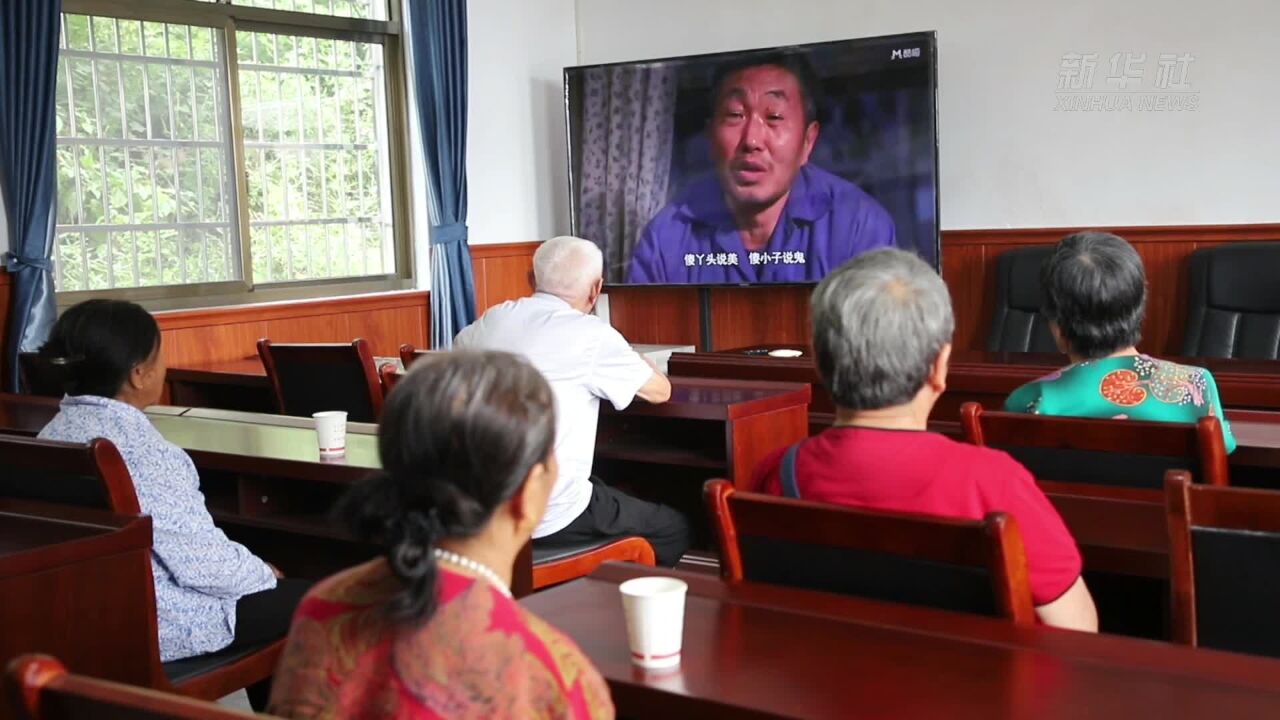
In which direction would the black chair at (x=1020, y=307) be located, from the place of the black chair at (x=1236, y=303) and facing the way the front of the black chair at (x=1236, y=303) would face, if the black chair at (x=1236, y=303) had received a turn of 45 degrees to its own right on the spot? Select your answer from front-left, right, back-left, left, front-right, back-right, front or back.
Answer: front-right

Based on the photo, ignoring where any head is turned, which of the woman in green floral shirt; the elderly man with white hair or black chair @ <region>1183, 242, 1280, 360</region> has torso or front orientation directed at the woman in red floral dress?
the black chair

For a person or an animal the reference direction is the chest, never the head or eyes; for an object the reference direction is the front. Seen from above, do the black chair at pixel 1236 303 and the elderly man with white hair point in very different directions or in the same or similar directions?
very different directions

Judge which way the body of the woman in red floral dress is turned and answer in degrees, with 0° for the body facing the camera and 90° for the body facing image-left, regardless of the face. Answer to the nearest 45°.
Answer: approximately 225°

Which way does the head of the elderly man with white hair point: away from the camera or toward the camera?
away from the camera

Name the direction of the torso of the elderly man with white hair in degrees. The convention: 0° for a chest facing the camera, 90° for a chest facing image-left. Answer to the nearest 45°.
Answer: approximately 225°

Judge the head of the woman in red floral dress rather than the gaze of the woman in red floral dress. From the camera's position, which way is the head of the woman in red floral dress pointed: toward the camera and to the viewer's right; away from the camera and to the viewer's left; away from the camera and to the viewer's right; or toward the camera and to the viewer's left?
away from the camera and to the viewer's right

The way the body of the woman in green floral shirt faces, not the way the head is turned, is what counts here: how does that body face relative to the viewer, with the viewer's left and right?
facing away from the viewer

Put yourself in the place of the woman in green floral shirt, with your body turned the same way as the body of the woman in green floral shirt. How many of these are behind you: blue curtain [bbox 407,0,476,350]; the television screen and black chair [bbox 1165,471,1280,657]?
1

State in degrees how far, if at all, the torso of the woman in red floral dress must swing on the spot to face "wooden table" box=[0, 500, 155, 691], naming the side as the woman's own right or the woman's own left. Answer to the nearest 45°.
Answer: approximately 90° to the woman's own left

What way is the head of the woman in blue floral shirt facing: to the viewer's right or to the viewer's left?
to the viewer's right

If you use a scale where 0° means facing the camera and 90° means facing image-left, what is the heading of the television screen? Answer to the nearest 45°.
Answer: approximately 45°

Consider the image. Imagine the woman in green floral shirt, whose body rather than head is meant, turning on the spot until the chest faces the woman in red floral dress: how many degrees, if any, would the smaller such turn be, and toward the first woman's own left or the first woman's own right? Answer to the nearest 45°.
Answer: approximately 180°
